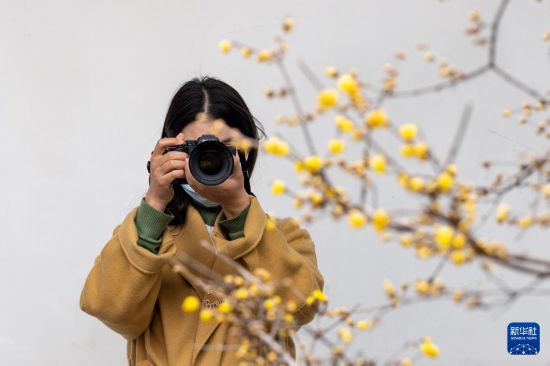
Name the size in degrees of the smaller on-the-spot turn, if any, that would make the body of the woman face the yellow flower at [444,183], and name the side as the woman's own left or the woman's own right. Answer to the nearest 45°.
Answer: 0° — they already face it

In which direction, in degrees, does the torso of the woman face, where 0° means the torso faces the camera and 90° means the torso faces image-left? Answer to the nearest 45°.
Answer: approximately 0°

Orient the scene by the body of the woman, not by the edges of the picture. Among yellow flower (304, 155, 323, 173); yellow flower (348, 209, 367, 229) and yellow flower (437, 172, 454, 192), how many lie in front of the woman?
3

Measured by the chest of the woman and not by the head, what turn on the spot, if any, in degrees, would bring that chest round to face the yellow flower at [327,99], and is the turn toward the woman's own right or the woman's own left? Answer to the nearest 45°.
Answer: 0° — they already face it

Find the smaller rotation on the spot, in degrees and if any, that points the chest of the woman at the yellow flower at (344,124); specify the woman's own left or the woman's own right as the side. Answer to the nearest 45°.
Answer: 0° — they already face it

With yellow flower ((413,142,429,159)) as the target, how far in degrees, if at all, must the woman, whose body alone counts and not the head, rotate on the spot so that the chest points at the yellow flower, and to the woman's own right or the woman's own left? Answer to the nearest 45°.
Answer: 0° — they already face it
